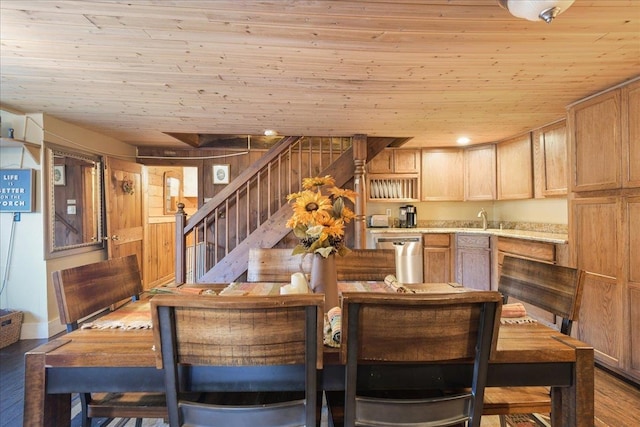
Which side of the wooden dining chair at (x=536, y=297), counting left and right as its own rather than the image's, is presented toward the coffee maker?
right

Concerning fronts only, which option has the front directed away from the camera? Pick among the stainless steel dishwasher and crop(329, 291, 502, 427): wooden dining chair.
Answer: the wooden dining chair

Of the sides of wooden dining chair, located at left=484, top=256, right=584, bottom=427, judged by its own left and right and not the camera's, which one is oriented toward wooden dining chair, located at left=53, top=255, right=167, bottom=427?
front

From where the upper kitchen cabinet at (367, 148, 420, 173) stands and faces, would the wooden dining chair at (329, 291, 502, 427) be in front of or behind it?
in front

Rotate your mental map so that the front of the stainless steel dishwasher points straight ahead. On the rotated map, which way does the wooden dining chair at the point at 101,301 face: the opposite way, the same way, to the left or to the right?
to the left

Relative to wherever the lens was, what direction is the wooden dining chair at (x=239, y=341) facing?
facing away from the viewer

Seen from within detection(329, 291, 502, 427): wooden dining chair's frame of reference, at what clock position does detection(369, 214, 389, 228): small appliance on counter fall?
The small appliance on counter is roughly at 12 o'clock from the wooden dining chair.

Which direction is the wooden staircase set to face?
to the viewer's left

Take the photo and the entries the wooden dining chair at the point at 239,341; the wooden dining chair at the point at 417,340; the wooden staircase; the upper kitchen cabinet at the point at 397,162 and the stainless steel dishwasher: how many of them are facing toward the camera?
2

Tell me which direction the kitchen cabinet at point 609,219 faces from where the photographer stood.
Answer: facing the viewer and to the left of the viewer

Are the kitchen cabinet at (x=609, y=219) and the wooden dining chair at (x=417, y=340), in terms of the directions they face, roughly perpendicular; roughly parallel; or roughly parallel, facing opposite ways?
roughly perpendicular

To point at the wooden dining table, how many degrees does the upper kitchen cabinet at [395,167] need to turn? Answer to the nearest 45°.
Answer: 0° — it already faces it

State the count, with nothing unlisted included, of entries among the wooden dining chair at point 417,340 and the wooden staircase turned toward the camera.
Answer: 0

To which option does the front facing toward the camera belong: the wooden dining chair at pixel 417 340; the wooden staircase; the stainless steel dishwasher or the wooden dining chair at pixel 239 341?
the stainless steel dishwasher

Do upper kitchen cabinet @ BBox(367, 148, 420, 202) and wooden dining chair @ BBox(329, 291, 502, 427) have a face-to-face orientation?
yes

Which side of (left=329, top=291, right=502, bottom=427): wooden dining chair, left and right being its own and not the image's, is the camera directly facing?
back

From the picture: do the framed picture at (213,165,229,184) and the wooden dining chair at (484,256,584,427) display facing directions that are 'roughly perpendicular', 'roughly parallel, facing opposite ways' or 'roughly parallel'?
roughly perpendicular
